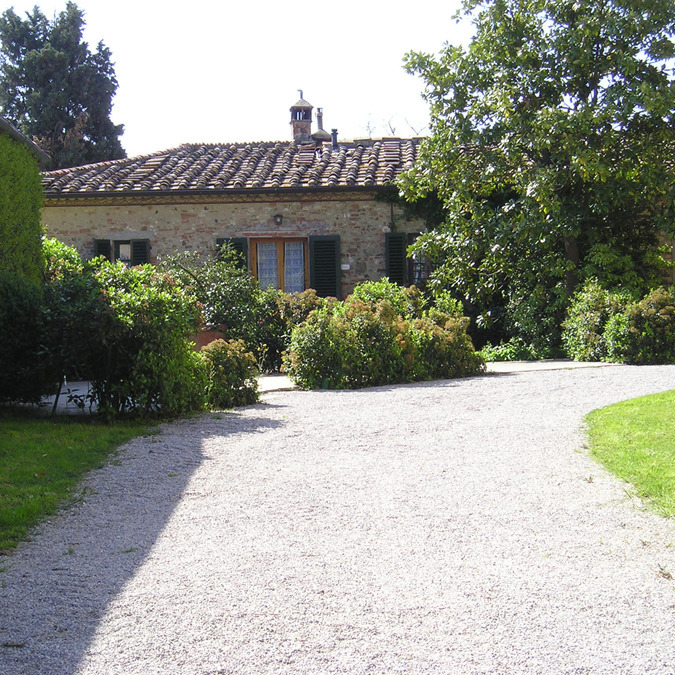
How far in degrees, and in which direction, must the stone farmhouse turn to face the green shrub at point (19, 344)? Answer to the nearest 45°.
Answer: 0° — it already faces it

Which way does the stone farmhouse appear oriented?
toward the camera

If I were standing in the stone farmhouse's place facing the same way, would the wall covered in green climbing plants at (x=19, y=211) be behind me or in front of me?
in front

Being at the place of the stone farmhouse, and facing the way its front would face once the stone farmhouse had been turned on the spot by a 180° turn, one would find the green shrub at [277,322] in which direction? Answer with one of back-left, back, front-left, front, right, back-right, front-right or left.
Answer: back

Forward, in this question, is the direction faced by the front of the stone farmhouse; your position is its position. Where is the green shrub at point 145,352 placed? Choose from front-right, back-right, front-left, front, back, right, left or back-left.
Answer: front

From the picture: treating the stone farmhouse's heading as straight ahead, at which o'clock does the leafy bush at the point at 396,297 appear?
The leafy bush is roughly at 11 o'clock from the stone farmhouse.

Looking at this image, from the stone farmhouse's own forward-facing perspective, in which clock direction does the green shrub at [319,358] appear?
The green shrub is roughly at 12 o'clock from the stone farmhouse.

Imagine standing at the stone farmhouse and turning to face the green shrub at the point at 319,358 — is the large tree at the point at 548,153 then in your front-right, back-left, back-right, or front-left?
front-left

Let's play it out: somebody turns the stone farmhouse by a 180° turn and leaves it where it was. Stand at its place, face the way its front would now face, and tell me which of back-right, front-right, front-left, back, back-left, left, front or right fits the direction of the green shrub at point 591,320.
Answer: back-right

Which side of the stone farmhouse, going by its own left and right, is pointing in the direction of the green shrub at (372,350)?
front

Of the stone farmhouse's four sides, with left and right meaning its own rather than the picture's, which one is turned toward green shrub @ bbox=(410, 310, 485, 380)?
front

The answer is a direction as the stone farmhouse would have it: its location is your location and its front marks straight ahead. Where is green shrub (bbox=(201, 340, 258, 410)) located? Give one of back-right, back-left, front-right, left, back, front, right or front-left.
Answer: front

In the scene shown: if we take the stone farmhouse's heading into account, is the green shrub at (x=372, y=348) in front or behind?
in front

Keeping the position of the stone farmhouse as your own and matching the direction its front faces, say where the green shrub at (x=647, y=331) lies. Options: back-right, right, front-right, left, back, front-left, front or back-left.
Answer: front-left

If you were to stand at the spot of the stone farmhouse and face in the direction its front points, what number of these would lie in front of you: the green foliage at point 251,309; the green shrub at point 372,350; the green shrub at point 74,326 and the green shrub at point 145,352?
4
